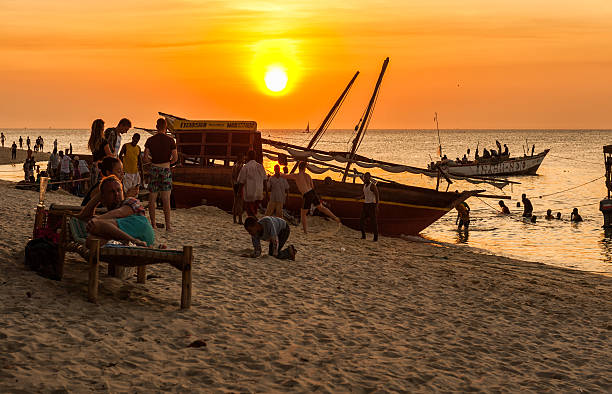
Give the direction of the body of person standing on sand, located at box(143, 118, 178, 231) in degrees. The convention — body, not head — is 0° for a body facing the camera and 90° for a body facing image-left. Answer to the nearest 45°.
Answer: approximately 180°

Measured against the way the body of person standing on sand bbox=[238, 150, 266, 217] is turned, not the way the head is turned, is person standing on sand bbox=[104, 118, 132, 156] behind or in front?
behind

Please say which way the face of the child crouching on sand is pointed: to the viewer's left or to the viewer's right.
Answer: to the viewer's left

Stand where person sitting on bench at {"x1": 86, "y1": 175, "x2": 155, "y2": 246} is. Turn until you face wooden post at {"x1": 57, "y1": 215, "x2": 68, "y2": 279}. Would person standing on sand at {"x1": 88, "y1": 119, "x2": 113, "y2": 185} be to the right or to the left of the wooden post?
right

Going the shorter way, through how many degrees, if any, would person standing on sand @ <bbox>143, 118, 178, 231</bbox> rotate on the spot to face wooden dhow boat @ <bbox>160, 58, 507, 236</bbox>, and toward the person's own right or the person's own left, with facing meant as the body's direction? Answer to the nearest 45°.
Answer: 0° — they already face it
